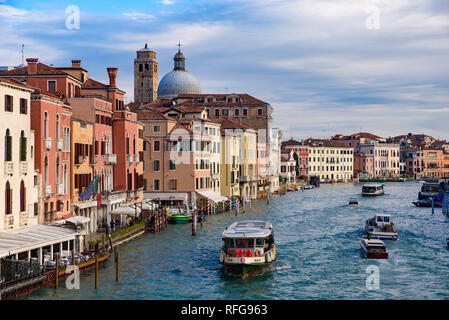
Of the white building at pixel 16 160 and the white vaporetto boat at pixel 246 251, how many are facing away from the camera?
0

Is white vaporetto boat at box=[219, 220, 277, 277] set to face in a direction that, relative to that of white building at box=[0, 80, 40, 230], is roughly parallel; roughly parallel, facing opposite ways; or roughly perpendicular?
roughly perpendicular

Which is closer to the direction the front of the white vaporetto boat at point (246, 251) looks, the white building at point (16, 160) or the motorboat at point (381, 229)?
the white building

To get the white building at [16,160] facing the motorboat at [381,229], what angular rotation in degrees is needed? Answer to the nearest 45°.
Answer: approximately 45° to its left

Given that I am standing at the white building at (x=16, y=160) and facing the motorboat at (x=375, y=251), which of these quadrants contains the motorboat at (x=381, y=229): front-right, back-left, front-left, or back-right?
front-left

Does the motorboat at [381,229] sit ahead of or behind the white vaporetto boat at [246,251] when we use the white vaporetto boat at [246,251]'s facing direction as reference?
behind

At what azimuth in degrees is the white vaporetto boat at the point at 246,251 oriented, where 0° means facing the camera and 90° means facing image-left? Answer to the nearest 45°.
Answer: approximately 0°

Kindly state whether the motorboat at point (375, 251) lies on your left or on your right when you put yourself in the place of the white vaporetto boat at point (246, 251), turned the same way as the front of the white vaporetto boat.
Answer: on your left

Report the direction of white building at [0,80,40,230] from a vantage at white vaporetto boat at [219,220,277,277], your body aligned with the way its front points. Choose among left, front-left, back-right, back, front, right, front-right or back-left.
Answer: right

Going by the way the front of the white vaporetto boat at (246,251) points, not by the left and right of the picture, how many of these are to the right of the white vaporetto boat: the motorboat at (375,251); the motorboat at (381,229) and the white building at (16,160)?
1

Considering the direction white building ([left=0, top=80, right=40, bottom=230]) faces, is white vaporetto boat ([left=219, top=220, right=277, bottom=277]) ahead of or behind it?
ahead

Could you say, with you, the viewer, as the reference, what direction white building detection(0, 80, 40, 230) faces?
facing the viewer and to the right of the viewer

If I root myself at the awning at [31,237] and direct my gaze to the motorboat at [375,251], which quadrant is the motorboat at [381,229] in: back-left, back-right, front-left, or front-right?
front-left
